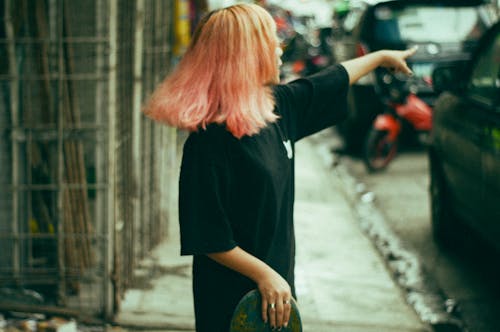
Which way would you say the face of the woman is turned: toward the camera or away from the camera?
away from the camera

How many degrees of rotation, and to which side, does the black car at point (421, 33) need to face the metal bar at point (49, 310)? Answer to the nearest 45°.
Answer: approximately 180°

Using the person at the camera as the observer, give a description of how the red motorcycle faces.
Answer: facing the viewer and to the left of the viewer

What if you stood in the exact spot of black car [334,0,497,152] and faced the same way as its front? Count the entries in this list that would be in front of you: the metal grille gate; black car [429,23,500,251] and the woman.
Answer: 0

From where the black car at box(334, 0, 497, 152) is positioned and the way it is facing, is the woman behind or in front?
behind

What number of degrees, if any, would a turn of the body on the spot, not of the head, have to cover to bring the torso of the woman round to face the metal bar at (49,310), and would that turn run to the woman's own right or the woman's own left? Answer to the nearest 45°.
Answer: approximately 135° to the woman's own left

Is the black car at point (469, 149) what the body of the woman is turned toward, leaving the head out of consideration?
no

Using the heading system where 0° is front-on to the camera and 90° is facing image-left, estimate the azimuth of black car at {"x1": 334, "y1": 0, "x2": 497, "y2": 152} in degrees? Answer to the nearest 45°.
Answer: approximately 180°

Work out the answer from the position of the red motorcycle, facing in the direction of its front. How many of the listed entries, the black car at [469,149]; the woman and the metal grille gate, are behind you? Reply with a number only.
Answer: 0

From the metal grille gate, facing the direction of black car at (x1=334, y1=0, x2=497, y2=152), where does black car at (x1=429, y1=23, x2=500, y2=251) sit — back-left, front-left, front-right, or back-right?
front-right

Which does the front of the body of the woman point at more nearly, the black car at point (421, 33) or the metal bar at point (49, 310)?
the black car

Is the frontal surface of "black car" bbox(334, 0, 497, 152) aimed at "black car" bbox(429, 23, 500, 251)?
no

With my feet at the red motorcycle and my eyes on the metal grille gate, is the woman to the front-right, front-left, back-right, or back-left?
front-left
